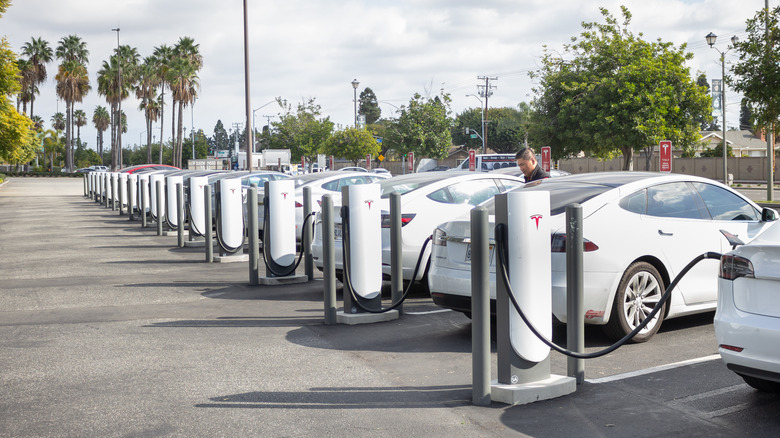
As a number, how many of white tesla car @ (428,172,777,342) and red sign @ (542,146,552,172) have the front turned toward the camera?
1

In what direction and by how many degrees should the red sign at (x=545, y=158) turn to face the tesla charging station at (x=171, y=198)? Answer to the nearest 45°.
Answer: approximately 45° to its right

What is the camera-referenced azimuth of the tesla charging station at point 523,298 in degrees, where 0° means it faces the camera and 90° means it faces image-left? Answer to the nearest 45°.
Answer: approximately 315°

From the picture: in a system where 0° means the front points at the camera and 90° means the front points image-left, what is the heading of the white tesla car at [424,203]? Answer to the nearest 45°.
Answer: approximately 225°

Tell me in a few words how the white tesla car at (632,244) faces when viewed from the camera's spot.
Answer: facing away from the viewer and to the right of the viewer

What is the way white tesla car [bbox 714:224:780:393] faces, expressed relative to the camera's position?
facing away from the viewer and to the right of the viewer

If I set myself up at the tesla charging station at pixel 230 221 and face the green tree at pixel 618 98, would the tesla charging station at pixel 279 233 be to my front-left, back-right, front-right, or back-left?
back-right

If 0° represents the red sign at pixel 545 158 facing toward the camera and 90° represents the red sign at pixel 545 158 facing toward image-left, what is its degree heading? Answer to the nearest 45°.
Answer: approximately 0°
